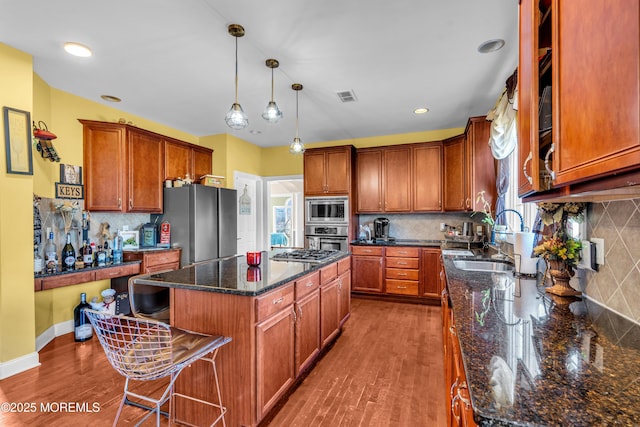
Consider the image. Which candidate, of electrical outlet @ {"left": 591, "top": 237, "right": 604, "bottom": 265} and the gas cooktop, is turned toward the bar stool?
the electrical outlet

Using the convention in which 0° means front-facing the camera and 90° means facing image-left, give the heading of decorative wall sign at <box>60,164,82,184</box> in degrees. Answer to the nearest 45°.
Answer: approximately 315°

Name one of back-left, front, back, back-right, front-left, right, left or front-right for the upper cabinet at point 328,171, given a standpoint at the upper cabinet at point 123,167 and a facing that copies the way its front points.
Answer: front-left

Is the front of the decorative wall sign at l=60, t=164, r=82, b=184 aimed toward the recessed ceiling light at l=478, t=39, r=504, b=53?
yes

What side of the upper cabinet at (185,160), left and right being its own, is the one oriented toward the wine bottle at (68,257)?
right

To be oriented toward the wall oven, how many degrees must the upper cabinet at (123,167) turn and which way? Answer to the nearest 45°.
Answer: approximately 45° to its left

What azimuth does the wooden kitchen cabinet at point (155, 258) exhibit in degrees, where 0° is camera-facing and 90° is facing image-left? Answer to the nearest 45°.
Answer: approximately 315°
